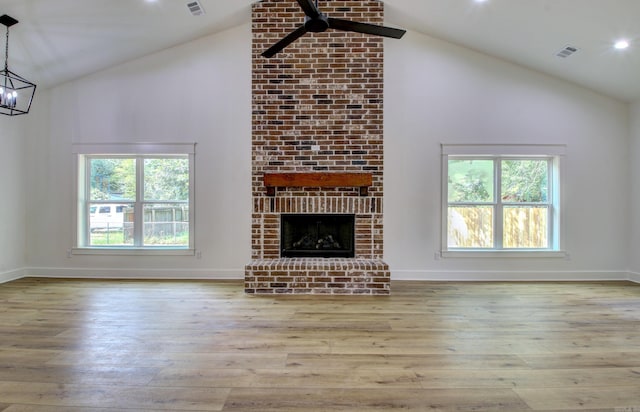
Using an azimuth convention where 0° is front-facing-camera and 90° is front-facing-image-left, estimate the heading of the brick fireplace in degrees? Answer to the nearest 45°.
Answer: approximately 0°

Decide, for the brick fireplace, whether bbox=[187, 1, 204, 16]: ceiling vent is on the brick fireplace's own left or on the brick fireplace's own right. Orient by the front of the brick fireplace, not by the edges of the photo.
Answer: on the brick fireplace's own right

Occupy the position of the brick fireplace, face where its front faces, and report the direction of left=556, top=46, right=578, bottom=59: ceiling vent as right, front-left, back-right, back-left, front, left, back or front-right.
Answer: left

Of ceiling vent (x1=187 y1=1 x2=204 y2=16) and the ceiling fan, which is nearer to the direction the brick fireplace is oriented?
the ceiling fan

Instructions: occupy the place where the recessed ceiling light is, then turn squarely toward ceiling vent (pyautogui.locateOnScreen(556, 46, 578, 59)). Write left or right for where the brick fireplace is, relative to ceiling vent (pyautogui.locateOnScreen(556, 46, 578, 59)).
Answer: left

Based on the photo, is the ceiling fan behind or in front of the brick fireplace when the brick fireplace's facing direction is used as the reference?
in front

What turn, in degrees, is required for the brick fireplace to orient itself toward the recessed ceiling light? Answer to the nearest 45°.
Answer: approximately 90° to its left

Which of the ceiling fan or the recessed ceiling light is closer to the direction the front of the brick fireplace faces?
the ceiling fan

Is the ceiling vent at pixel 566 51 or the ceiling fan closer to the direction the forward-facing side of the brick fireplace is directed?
the ceiling fan
